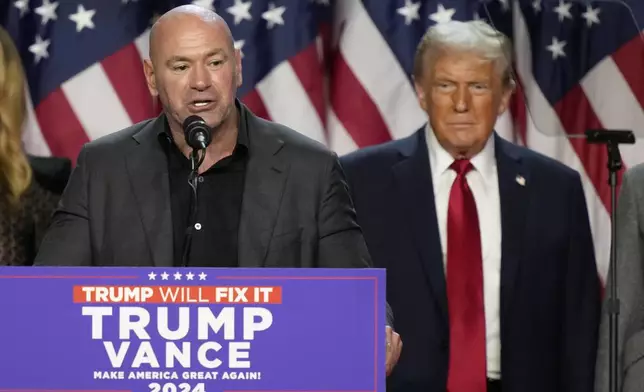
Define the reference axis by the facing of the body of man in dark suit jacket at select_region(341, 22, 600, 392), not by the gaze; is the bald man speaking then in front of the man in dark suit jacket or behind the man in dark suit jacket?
in front

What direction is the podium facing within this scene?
toward the camera

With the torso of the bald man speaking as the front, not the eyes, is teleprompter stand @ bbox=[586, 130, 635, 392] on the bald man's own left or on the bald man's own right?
on the bald man's own left

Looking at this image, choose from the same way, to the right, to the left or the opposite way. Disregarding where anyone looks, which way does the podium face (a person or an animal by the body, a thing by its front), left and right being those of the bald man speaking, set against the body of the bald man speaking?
the same way

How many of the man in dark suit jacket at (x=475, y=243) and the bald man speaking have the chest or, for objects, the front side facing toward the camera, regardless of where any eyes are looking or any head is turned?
2

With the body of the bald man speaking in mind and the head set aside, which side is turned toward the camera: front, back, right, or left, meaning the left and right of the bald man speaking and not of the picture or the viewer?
front

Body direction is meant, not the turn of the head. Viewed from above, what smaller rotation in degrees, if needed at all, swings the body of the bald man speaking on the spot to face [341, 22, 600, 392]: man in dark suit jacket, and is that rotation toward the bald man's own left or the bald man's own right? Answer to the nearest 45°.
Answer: approximately 135° to the bald man's own left

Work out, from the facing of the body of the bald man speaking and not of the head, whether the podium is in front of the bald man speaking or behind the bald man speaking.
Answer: in front

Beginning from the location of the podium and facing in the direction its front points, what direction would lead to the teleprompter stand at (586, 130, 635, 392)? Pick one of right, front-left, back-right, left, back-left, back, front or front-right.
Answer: back-left

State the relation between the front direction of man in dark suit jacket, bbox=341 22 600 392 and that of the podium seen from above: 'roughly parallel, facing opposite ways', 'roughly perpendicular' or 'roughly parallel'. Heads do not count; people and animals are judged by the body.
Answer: roughly parallel

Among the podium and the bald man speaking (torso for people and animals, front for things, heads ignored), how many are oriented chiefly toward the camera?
2

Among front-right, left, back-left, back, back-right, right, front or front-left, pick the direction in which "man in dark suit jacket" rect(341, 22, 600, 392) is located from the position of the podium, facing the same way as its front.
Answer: back-left

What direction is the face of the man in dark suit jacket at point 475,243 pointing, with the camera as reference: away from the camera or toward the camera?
toward the camera
